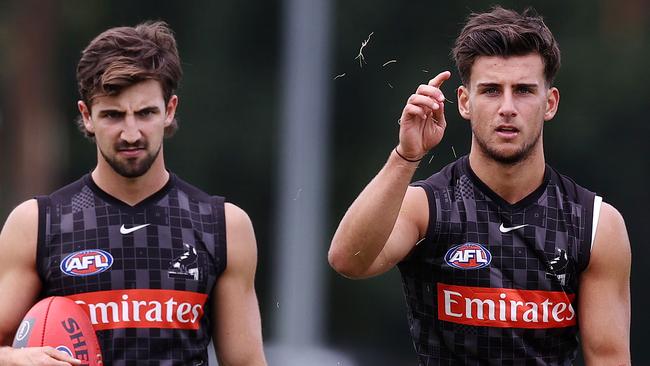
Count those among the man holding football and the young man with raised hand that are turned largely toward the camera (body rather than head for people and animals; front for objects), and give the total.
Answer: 2

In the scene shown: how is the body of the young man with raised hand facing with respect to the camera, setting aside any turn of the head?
toward the camera

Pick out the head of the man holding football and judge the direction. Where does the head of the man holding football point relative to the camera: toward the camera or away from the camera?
toward the camera

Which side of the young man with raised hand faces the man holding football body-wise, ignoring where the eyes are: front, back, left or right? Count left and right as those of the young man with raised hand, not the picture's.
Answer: right

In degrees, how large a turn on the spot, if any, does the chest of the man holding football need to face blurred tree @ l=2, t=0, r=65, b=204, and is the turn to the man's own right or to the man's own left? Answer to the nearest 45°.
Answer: approximately 180°

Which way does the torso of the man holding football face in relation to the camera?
toward the camera

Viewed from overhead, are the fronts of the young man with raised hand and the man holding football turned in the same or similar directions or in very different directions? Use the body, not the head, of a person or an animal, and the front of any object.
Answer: same or similar directions

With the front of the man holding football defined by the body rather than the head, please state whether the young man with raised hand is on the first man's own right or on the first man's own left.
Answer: on the first man's own left

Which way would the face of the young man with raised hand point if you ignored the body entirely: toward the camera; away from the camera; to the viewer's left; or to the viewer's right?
toward the camera
